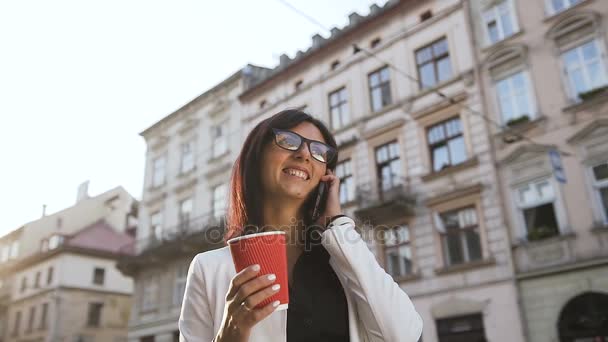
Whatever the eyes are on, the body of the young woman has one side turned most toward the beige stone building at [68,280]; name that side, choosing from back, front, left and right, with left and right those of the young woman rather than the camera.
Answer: back

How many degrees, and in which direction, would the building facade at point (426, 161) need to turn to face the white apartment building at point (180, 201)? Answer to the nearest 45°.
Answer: approximately 90° to its right

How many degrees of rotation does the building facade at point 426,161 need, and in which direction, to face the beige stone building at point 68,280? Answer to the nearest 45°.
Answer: approximately 90° to its right

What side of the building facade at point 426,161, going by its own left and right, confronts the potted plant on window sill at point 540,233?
left

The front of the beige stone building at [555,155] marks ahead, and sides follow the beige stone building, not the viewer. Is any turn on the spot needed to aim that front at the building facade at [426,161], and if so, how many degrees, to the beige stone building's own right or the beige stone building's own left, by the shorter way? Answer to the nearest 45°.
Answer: approximately 45° to the beige stone building's own right

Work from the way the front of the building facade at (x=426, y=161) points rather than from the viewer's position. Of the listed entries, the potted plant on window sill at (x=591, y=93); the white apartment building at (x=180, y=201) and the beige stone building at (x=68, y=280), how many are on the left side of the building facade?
1

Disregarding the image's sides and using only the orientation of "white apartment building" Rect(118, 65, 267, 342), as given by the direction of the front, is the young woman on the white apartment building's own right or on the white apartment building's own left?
on the white apartment building's own left
